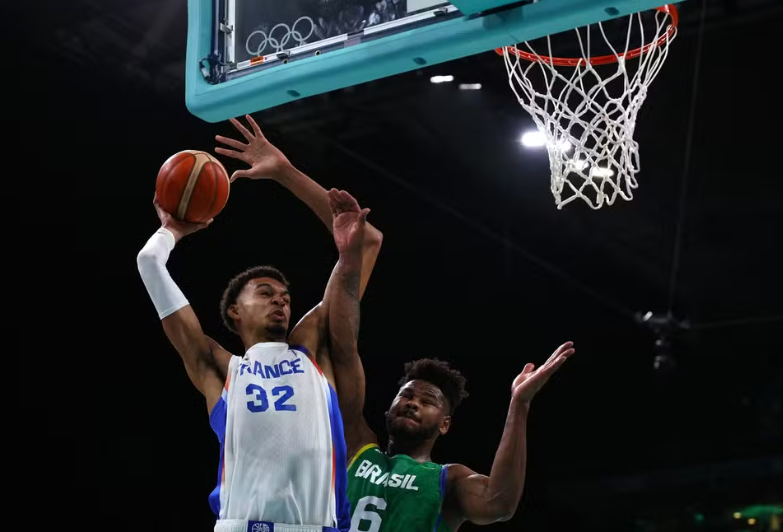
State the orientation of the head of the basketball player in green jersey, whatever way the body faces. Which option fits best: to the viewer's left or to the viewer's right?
to the viewer's left

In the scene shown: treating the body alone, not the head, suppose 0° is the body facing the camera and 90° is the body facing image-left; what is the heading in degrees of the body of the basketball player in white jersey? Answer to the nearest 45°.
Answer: approximately 0°

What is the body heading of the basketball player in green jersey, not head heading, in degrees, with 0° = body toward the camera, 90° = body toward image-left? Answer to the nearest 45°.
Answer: approximately 45°

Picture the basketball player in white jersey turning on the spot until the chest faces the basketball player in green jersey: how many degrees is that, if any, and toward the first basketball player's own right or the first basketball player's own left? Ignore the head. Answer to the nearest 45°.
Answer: approximately 135° to the first basketball player's own left
